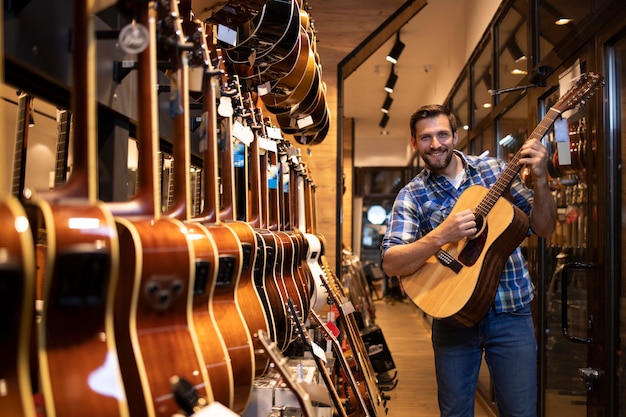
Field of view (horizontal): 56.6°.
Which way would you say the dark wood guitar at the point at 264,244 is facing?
to the viewer's right

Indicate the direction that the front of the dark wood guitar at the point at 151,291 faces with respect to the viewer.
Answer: facing to the right of the viewer

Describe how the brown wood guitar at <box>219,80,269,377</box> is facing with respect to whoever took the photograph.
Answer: facing to the right of the viewer
